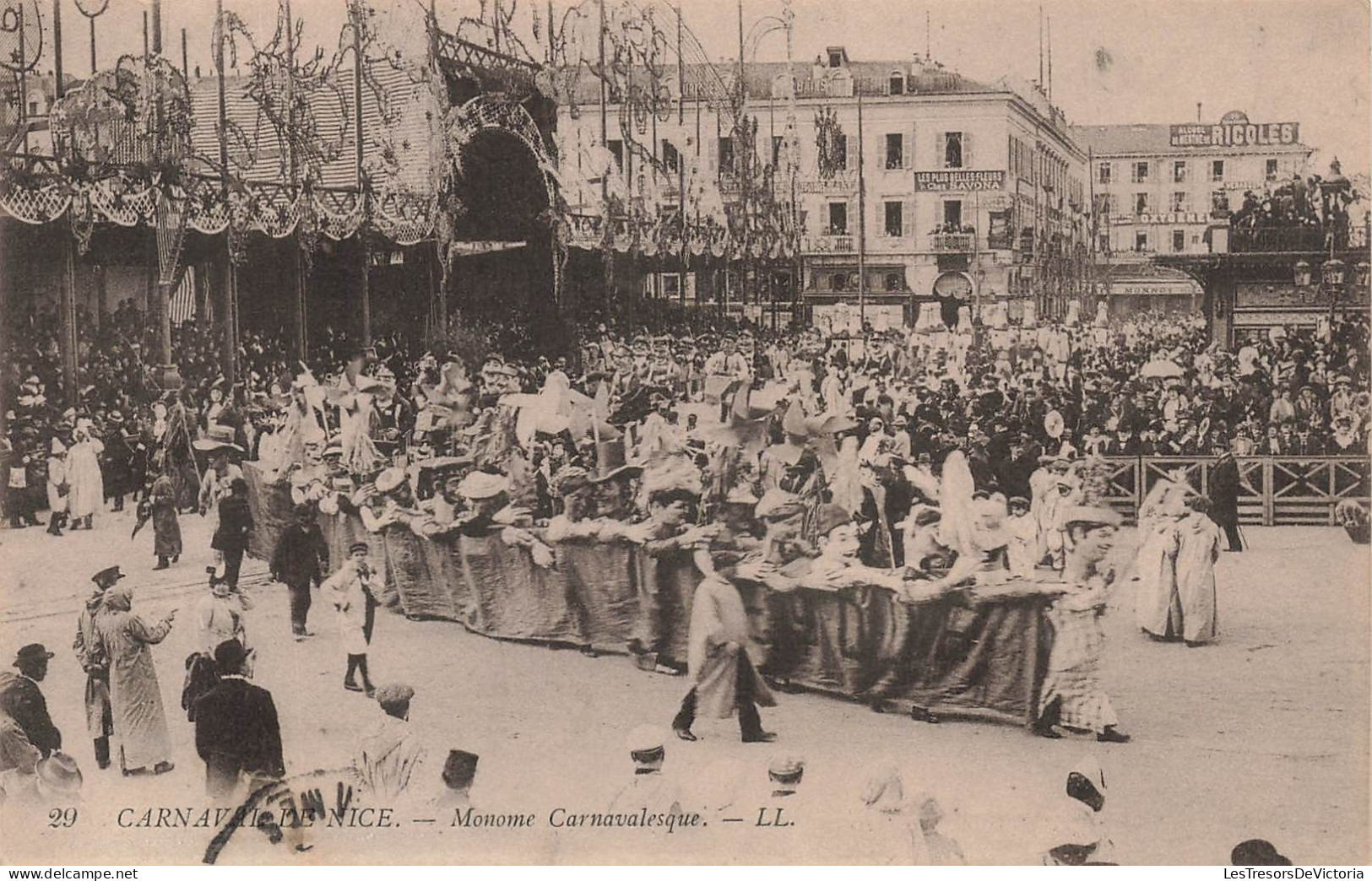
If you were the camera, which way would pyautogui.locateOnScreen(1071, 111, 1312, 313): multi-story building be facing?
facing the viewer

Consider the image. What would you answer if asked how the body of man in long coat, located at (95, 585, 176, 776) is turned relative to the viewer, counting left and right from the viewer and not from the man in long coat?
facing away from the viewer and to the right of the viewer

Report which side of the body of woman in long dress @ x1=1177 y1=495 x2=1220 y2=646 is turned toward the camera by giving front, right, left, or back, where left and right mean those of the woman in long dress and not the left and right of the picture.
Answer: back

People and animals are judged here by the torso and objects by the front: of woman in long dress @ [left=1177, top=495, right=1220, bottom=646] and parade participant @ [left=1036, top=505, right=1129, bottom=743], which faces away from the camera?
the woman in long dress

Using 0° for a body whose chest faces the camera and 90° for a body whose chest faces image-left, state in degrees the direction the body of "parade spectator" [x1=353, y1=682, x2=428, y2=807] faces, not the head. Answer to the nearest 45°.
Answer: approximately 180°

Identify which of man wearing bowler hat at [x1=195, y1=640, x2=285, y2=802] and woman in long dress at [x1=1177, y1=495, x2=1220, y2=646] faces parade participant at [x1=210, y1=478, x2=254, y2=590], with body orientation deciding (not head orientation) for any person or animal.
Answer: the man wearing bowler hat

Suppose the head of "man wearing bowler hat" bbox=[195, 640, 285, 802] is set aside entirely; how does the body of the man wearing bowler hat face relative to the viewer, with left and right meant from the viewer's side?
facing away from the viewer

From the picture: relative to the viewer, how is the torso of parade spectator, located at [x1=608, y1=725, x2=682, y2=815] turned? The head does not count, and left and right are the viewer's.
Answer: facing away from the viewer

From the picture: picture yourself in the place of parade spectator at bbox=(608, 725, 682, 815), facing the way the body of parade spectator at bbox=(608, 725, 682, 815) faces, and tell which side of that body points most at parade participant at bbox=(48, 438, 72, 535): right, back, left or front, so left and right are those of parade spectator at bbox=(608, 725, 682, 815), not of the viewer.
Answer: front

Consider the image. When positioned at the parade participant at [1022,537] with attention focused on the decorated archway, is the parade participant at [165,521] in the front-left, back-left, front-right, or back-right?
front-left

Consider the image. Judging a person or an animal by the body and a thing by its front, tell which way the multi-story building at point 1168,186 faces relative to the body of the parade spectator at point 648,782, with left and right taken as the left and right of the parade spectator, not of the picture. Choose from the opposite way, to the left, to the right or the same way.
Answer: the opposite way

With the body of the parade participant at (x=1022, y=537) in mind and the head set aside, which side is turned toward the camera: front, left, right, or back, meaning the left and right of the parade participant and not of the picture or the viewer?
front
